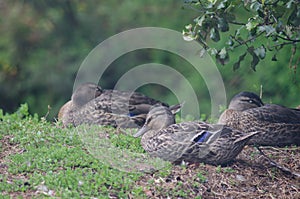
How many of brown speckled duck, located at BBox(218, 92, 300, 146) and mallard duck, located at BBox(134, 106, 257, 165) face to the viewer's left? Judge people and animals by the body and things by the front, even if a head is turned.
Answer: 2

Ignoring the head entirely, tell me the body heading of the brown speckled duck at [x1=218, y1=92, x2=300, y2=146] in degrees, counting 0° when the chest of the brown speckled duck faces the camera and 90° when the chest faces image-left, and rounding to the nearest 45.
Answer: approximately 90°

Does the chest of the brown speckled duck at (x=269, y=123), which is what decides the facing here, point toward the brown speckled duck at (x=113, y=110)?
yes

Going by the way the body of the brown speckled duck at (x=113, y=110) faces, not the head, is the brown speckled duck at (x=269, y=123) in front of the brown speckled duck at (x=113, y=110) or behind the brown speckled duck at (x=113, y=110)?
behind

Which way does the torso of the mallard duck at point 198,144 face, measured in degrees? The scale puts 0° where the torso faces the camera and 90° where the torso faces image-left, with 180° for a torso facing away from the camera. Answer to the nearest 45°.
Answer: approximately 90°

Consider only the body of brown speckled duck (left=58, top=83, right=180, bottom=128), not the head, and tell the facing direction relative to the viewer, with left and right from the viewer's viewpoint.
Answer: facing to the left of the viewer
